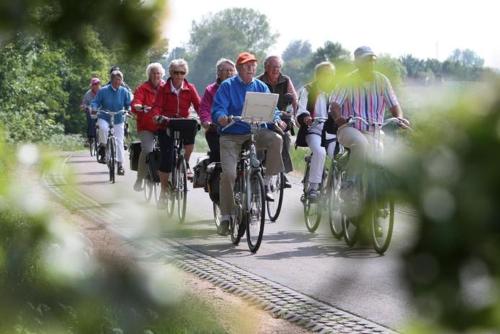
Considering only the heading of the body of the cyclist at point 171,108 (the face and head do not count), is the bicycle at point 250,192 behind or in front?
in front

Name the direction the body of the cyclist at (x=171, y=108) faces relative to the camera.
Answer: toward the camera

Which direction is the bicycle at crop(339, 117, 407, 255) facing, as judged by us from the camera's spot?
facing the viewer and to the right of the viewer

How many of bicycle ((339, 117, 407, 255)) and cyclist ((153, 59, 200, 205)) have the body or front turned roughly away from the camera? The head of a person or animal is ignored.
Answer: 0
